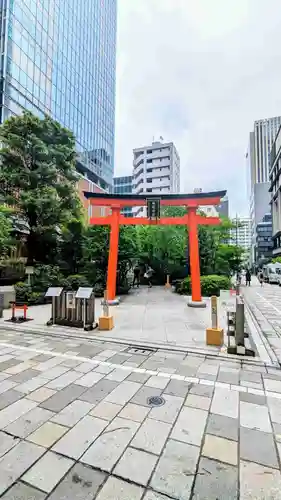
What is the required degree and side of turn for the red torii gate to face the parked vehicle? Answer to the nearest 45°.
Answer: approximately 135° to its left

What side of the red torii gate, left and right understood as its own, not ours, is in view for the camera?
front

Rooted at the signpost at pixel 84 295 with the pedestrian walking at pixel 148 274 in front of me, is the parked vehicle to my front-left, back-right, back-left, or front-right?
front-right

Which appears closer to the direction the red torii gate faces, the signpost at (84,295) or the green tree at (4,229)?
the signpost

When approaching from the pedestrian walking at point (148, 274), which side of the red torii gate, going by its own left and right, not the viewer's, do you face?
back

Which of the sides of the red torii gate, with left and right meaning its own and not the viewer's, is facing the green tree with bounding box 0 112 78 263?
right

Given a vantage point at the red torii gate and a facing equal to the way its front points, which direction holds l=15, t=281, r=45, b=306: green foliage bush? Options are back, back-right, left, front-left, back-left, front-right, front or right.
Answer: right

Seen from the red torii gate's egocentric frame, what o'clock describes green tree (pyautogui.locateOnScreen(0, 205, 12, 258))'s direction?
The green tree is roughly at 3 o'clock from the red torii gate.

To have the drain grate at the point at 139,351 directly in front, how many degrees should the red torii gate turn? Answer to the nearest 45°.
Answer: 0° — it already faces it

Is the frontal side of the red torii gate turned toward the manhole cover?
yes

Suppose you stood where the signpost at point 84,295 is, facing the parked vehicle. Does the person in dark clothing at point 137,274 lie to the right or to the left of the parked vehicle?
left

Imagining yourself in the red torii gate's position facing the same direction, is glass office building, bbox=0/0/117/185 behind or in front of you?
behind

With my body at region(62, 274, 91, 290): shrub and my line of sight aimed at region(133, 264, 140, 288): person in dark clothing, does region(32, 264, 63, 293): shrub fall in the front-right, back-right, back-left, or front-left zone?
back-left

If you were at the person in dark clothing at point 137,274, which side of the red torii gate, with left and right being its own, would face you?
back

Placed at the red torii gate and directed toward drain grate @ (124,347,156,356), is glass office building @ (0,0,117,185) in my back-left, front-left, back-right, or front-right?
back-right
